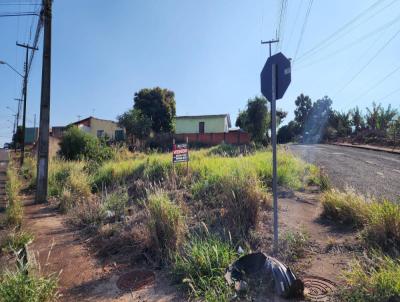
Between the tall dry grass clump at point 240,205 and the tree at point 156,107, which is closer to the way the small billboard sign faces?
the tall dry grass clump

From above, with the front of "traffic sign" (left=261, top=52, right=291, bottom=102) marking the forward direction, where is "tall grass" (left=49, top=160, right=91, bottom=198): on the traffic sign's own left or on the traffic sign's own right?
on the traffic sign's own left

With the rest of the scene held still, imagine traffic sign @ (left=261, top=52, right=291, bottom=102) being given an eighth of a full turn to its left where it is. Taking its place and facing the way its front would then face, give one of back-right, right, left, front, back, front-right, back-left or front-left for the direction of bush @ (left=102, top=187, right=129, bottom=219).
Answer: front-left

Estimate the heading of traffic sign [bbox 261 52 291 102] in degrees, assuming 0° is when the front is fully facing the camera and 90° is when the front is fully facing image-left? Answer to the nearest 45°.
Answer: approximately 225°

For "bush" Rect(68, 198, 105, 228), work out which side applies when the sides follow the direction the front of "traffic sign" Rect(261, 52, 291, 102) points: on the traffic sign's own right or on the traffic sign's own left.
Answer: on the traffic sign's own left
